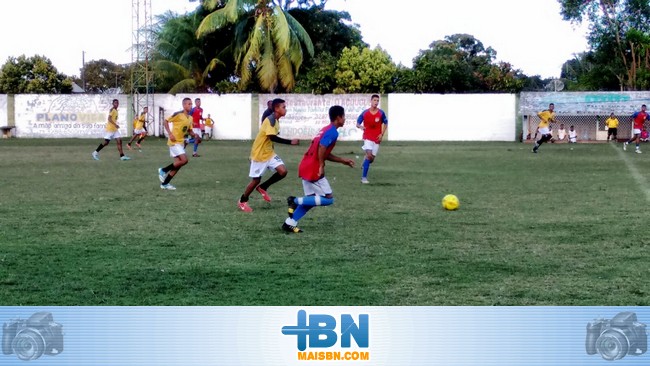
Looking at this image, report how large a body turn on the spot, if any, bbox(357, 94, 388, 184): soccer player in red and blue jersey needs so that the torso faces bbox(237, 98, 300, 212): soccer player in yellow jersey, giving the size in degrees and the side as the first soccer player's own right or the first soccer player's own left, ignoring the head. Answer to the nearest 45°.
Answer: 0° — they already face them

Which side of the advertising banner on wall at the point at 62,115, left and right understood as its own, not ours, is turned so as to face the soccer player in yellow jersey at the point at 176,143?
front

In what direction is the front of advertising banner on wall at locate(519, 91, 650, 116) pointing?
toward the camera

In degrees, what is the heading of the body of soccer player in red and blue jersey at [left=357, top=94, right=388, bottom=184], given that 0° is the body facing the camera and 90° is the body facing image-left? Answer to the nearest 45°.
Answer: approximately 0°

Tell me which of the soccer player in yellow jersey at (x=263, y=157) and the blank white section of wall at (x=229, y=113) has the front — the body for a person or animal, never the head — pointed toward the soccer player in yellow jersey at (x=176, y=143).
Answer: the blank white section of wall

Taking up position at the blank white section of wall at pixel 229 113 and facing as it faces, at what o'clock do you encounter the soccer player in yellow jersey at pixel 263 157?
The soccer player in yellow jersey is roughly at 12 o'clock from the blank white section of wall.

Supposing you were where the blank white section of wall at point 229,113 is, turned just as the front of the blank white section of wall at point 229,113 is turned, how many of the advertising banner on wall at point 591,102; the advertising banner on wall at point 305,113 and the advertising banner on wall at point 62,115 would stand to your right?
1

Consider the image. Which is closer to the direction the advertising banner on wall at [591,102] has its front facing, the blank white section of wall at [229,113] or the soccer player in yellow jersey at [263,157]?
the soccer player in yellow jersey

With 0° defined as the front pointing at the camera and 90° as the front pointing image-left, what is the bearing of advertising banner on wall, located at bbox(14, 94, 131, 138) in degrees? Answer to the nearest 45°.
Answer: approximately 0°

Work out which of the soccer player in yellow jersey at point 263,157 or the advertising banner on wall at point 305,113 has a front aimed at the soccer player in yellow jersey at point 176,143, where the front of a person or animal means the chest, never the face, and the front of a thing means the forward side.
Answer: the advertising banner on wall

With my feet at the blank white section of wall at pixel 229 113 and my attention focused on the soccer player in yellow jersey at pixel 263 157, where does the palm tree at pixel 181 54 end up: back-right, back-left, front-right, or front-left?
back-right
